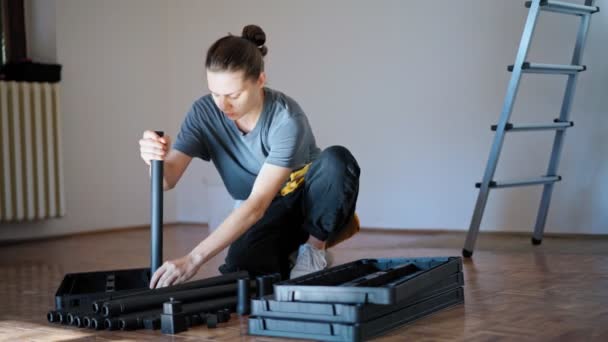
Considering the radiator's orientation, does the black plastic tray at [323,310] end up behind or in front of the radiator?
in front

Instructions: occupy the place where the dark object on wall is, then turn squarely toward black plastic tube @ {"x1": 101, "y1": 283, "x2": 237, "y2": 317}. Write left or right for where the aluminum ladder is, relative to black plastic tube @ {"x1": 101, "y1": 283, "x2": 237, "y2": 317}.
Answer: left

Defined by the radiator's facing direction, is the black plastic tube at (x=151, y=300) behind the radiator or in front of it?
in front

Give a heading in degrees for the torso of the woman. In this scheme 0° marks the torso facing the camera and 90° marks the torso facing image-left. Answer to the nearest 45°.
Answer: approximately 45°

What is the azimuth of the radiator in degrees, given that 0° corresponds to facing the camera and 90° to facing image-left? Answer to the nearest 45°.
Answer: approximately 315°

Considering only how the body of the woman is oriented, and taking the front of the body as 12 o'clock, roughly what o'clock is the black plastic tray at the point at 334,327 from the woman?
The black plastic tray is roughly at 10 o'clock from the woman.
